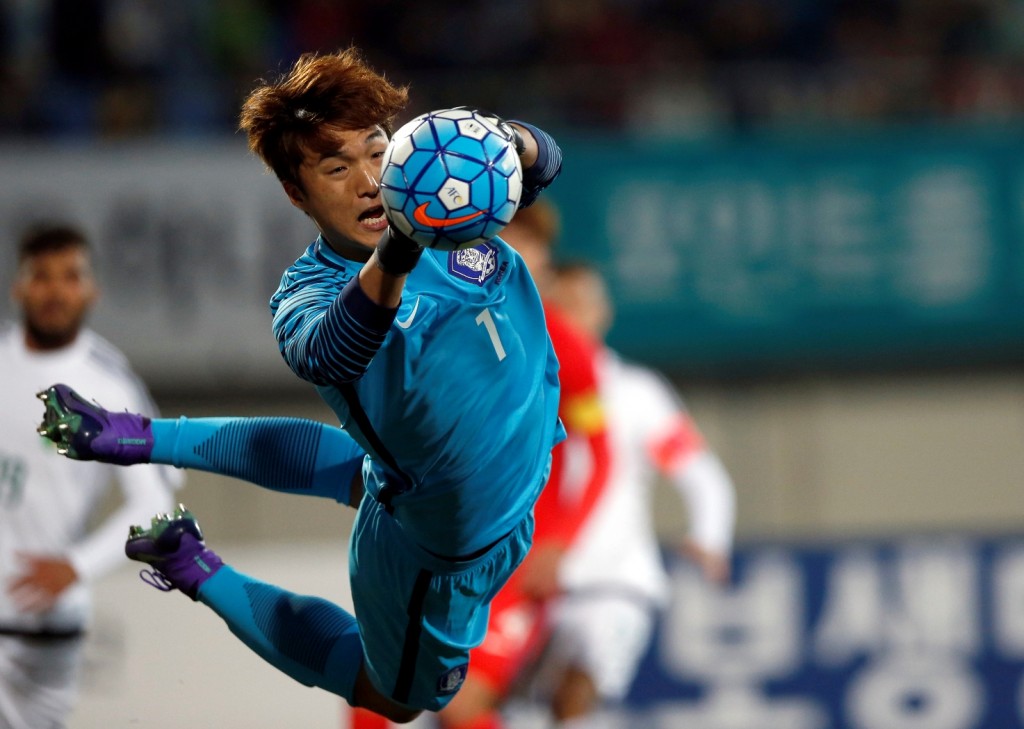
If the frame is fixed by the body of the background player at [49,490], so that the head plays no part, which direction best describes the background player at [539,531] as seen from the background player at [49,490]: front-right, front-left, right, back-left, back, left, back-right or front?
back-left

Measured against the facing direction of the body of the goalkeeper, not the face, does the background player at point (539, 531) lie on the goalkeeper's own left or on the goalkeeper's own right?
on the goalkeeper's own left

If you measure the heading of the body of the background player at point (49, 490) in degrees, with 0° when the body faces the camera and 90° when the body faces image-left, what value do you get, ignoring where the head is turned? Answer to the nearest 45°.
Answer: approximately 45°

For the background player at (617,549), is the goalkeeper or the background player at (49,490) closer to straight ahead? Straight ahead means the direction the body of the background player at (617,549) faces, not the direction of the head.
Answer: the goalkeeper

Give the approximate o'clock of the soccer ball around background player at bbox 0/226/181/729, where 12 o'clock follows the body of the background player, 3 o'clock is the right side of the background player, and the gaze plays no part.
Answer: The soccer ball is roughly at 10 o'clock from the background player.

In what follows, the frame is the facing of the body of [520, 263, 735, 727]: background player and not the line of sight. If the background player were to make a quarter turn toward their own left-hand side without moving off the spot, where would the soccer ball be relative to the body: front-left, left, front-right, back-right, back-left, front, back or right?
front-right

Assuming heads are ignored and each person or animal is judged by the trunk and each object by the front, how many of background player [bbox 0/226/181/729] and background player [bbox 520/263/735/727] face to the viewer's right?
0

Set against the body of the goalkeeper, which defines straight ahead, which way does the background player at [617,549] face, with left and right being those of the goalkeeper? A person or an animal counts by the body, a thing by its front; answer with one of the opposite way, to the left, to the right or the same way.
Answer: to the right
